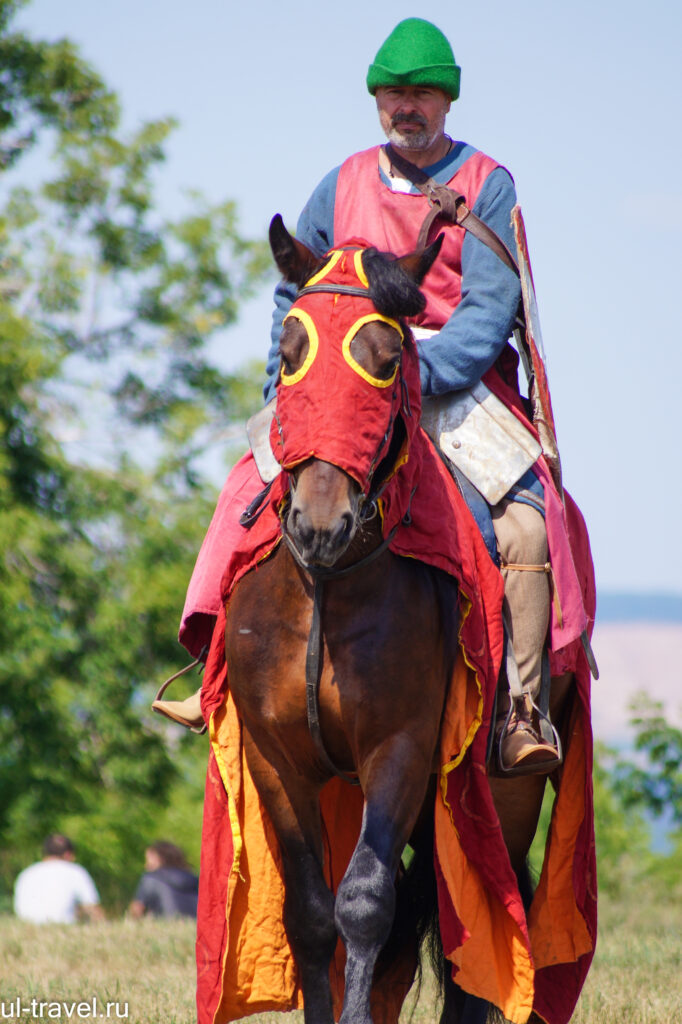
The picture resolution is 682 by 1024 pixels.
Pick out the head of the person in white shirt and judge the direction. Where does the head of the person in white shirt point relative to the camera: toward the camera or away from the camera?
away from the camera

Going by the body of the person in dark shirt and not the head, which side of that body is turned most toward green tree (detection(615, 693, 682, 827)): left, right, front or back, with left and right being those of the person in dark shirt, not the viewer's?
right

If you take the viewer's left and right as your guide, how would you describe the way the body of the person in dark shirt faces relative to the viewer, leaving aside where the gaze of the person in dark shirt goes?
facing away from the viewer and to the left of the viewer

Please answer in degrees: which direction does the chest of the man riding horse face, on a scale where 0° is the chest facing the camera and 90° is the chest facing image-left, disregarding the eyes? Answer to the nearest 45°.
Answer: approximately 0°

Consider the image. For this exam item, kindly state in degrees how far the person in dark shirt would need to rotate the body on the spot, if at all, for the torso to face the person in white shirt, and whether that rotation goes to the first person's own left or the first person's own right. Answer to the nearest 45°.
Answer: approximately 45° to the first person's own left

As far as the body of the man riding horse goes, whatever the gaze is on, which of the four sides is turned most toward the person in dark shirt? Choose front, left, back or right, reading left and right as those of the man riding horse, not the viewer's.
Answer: back

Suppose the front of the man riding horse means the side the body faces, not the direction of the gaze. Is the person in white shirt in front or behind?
behind

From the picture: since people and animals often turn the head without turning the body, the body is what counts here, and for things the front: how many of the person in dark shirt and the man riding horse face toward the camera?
1

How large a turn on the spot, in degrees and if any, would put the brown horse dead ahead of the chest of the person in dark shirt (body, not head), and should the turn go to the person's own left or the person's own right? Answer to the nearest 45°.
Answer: approximately 135° to the person's own left

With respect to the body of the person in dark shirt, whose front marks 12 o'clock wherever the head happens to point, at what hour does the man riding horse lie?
The man riding horse is roughly at 7 o'clock from the person in dark shirt.
